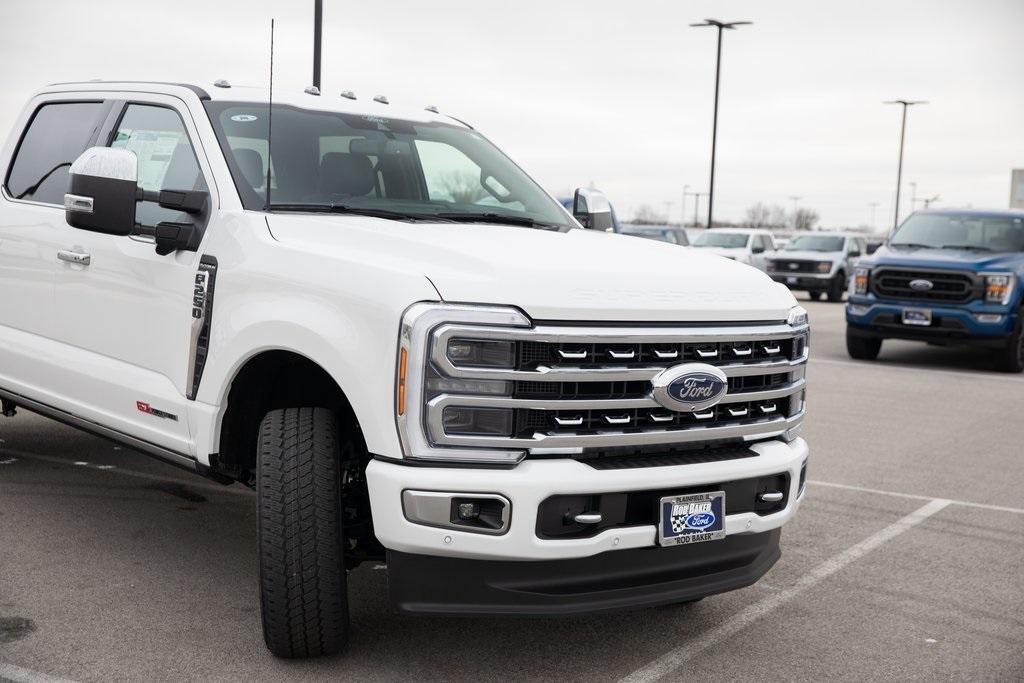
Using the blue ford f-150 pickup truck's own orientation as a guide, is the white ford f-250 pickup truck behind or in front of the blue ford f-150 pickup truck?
in front

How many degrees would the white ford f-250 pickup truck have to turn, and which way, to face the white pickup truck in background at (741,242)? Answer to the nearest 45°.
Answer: approximately 135° to its left

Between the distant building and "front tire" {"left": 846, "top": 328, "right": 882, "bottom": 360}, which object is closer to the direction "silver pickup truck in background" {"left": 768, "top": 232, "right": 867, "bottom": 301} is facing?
the front tire

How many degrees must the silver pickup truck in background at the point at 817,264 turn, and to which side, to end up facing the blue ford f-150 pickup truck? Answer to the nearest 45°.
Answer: approximately 45° to its left

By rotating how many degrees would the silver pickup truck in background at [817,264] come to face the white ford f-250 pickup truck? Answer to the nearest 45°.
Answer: approximately 45° to its left

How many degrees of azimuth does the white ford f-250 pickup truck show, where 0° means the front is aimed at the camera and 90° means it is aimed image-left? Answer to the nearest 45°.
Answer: approximately 315°

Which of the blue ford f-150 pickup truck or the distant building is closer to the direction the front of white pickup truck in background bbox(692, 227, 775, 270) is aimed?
the blue ford f-150 pickup truck

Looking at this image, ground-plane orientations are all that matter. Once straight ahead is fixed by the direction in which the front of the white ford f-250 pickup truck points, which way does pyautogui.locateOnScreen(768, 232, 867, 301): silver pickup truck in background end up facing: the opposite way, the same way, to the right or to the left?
to the right

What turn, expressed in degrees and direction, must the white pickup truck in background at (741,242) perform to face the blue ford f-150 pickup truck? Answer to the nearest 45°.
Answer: approximately 45° to its left

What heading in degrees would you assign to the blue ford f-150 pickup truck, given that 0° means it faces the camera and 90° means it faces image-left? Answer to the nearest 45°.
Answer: approximately 45°

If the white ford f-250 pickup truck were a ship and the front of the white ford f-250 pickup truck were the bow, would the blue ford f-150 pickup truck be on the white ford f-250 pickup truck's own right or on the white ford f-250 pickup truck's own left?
on the white ford f-250 pickup truck's own left
